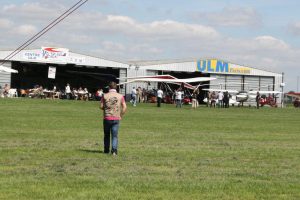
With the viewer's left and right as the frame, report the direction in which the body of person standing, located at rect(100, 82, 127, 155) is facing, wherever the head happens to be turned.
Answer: facing away from the viewer
